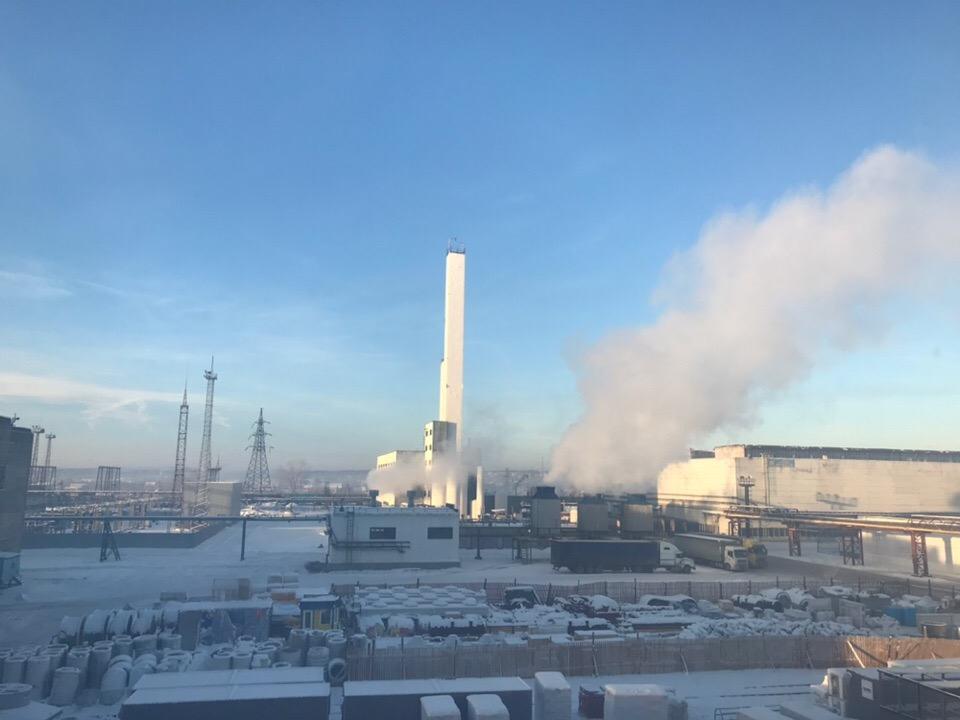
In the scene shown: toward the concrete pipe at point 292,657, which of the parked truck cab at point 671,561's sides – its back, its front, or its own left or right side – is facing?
right

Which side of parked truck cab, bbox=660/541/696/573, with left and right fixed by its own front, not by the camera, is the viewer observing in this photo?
right

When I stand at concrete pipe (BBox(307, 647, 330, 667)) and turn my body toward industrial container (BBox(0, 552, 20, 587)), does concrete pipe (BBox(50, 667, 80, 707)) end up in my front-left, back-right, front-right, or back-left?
front-left

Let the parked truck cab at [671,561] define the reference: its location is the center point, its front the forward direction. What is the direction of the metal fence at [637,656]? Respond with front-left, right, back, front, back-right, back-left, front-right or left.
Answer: right

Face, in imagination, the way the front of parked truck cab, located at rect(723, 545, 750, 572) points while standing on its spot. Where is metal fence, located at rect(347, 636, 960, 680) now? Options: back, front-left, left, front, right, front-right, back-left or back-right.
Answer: front-right

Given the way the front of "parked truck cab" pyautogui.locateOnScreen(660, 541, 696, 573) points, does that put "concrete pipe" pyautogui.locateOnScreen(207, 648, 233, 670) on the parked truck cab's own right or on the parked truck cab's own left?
on the parked truck cab's own right

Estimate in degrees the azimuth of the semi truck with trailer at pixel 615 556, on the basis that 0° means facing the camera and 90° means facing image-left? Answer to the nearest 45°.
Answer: approximately 270°

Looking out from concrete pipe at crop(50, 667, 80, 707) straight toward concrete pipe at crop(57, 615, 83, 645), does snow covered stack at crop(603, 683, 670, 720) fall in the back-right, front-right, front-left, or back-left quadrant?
back-right

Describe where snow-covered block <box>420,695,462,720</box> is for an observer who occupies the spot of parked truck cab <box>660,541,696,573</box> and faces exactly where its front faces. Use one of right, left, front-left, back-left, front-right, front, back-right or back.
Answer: right

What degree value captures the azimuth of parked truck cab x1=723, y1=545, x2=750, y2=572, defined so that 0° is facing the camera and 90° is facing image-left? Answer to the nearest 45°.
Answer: approximately 315°

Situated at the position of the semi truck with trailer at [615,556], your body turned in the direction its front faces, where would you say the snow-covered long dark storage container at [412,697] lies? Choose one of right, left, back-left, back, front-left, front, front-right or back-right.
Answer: right

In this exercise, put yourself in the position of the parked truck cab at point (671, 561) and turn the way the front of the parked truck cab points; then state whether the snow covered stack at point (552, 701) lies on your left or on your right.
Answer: on your right

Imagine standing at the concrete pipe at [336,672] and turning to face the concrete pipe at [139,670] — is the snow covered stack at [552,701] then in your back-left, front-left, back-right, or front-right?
back-left

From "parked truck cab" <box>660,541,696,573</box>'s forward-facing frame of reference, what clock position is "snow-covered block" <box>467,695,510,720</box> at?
The snow-covered block is roughly at 3 o'clock from the parked truck cab.

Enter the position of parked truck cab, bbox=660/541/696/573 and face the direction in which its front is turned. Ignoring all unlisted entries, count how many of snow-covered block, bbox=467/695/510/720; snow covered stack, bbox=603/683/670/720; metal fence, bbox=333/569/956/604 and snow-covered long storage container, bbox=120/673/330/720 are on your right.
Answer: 4
